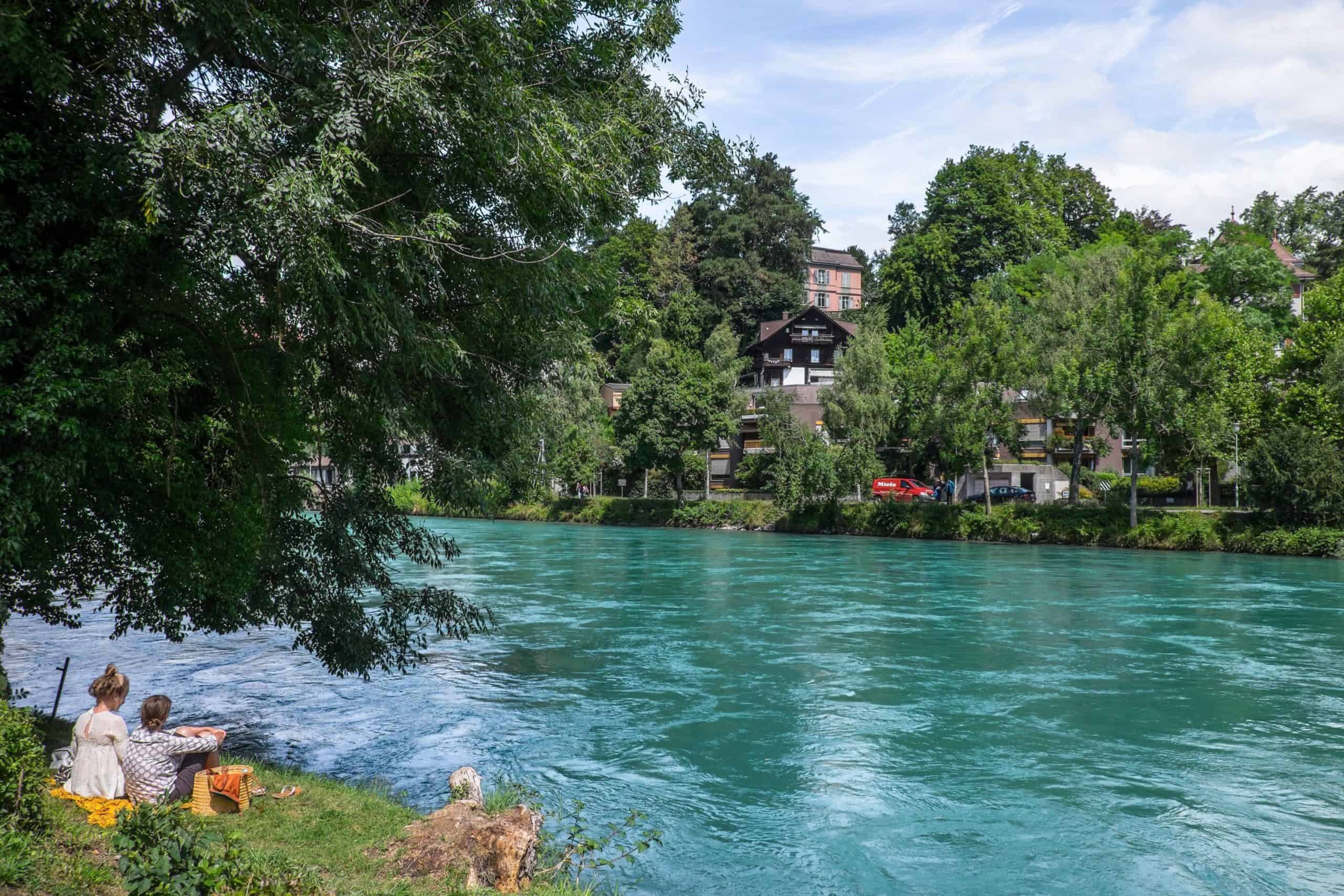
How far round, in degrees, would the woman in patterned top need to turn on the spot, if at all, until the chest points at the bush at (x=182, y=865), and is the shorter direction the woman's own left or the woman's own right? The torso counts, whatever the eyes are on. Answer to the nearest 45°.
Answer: approximately 135° to the woman's own right

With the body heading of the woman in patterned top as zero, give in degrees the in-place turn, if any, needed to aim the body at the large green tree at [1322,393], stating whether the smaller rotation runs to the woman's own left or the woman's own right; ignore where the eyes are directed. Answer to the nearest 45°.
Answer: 0° — they already face it

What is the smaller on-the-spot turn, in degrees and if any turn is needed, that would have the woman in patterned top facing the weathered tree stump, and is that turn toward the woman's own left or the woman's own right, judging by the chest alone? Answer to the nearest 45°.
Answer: approximately 90° to the woman's own right

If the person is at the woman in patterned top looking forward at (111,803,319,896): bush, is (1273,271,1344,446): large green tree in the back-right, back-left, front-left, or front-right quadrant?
back-left

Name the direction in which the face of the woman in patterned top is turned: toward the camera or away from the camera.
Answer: away from the camera

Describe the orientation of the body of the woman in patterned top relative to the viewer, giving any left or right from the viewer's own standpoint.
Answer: facing away from the viewer and to the right of the viewer
